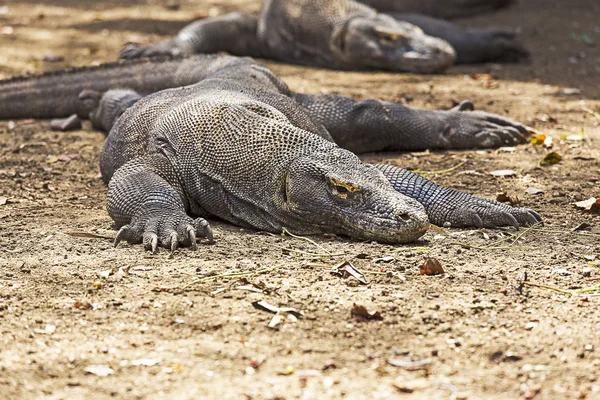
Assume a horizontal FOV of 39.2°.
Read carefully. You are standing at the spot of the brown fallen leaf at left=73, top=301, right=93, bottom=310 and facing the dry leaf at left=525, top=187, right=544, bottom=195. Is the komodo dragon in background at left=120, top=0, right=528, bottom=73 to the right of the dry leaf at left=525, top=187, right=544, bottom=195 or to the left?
left

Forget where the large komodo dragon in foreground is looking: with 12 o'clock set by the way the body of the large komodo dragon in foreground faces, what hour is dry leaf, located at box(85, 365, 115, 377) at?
The dry leaf is roughly at 2 o'clock from the large komodo dragon in foreground.

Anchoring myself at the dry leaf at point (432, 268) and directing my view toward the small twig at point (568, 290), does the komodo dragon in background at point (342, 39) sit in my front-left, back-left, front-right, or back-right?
back-left

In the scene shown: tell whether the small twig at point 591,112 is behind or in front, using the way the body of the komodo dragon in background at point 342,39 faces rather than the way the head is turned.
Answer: in front

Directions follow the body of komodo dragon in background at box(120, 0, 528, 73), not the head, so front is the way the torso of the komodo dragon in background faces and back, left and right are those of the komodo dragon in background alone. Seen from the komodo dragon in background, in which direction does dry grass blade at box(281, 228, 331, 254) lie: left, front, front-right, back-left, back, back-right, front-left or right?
front-right

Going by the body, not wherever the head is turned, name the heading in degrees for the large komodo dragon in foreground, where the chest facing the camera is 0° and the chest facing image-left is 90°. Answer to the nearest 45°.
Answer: approximately 315°

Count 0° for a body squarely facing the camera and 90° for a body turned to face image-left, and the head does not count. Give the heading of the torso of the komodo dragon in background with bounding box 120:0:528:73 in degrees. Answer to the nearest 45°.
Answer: approximately 315°

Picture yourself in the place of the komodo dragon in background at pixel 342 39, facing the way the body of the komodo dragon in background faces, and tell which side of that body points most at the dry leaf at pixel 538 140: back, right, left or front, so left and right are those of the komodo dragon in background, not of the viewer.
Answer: front

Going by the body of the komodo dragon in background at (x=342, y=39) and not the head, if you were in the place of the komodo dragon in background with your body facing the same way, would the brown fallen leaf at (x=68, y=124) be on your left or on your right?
on your right

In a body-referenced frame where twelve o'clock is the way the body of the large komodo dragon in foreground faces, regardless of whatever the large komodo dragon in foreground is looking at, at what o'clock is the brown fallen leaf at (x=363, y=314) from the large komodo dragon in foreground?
The brown fallen leaf is roughly at 1 o'clock from the large komodo dragon in foreground.

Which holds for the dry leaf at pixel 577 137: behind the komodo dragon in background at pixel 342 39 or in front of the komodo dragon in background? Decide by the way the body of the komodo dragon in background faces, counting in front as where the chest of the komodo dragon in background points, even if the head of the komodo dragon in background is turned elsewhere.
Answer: in front

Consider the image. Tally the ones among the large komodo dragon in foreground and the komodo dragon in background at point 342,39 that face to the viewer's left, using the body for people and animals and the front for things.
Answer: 0
